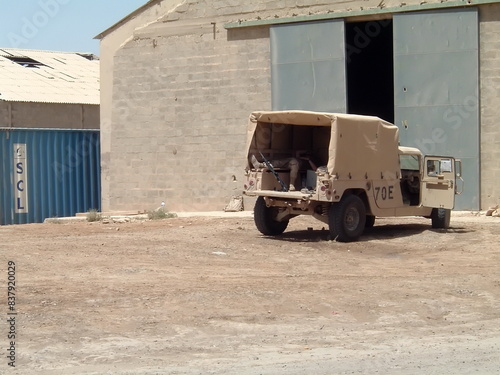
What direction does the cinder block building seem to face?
toward the camera

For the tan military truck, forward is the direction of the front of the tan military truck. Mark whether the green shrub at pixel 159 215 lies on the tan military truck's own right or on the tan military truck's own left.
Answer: on the tan military truck's own left

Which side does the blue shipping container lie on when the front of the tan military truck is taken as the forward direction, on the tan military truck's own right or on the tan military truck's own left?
on the tan military truck's own left

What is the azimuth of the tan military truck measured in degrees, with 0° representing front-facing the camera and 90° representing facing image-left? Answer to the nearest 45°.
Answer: approximately 225°

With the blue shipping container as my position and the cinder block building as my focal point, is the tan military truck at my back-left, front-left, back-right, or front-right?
front-right

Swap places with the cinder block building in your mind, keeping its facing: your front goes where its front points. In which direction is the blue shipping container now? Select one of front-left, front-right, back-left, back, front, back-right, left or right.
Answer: right

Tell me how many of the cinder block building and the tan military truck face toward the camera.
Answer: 1

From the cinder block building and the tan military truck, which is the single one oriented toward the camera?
the cinder block building

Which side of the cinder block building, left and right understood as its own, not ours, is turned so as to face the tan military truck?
front
